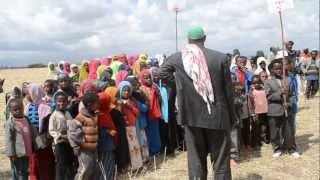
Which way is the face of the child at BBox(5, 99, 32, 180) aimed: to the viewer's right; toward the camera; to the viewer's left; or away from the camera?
toward the camera

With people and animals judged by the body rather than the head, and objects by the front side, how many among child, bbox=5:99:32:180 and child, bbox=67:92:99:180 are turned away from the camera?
0

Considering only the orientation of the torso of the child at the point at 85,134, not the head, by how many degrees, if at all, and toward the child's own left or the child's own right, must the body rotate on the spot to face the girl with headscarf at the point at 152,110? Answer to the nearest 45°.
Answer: approximately 45° to the child's own left

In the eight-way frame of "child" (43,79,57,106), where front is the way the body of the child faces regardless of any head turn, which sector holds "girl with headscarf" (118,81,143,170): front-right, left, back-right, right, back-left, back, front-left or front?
front-left

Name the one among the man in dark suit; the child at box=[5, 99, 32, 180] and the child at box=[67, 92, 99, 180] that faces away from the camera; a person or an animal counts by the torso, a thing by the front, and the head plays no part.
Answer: the man in dark suit

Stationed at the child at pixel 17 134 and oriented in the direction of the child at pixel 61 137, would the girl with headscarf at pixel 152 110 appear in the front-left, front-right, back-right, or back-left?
front-left

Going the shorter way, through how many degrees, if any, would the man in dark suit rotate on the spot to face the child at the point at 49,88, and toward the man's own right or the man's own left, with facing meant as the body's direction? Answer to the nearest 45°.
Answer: approximately 45° to the man's own left

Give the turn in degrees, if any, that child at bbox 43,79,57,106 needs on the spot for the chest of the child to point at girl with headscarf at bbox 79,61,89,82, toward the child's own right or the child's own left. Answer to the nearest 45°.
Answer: approximately 135° to the child's own left

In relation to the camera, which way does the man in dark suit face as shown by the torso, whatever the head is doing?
away from the camera

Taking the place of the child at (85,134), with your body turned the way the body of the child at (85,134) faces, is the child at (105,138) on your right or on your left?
on your left
